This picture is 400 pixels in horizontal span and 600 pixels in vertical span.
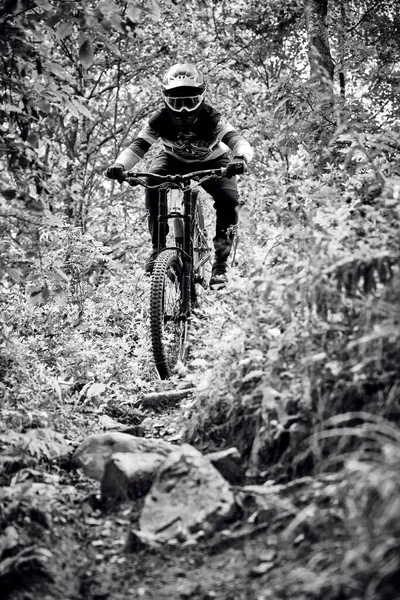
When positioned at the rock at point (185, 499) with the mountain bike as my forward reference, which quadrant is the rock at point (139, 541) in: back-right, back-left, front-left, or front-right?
back-left

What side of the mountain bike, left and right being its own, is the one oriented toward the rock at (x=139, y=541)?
front

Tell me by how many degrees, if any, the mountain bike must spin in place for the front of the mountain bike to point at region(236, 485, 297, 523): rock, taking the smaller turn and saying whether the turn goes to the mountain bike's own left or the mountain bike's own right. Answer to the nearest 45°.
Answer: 0° — it already faces it

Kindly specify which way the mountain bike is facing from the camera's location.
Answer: facing the viewer

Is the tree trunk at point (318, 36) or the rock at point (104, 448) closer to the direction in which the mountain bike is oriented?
the rock

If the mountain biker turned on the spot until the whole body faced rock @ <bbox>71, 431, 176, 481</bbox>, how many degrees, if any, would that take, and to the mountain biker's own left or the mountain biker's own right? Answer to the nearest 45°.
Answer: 0° — they already face it

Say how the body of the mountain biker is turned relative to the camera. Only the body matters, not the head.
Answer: toward the camera

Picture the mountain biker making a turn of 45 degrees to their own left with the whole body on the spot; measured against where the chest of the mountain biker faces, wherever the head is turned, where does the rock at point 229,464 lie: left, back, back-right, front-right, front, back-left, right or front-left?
front-right

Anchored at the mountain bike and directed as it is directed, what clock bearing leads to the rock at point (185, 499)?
The rock is roughly at 12 o'clock from the mountain bike.

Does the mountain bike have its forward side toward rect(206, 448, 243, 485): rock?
yes

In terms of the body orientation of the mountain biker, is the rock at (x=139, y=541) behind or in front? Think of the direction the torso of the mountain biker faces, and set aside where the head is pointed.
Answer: in front

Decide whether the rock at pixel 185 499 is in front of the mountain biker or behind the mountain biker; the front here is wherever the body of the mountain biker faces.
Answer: in front

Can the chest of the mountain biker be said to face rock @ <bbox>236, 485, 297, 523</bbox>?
yes

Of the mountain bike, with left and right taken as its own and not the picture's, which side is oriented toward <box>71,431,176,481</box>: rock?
front

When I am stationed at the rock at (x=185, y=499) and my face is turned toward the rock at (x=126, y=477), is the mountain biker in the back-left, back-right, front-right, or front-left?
front-right
